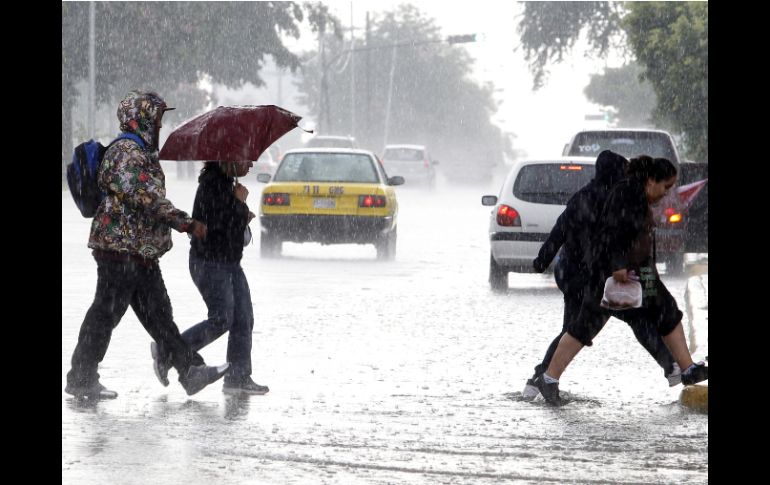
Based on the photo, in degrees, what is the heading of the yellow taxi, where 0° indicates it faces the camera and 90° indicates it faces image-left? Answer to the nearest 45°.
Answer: approximately 180°

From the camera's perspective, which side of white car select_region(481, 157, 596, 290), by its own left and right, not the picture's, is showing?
back

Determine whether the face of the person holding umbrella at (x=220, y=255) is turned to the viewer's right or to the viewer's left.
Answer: to the viewer's right

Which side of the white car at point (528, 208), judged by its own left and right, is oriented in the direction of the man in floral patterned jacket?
back

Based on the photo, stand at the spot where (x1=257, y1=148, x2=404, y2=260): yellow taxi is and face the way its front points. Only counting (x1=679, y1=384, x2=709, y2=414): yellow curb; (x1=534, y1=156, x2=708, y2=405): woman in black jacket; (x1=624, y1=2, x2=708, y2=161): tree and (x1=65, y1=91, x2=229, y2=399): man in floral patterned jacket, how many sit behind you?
3

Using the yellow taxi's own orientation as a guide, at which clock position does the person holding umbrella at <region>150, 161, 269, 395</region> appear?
The person holding umbrella is roughly at 6 o'clock from the yellow taxi.

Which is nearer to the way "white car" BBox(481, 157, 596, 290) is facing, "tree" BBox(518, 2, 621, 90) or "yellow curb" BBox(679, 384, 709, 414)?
the tree

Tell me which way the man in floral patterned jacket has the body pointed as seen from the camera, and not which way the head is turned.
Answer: to the viewer's right

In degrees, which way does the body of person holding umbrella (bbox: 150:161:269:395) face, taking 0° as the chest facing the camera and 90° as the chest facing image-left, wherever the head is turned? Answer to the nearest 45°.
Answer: approximately 270°

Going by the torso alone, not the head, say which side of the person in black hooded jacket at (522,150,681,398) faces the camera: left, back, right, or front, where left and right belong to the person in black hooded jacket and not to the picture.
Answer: right

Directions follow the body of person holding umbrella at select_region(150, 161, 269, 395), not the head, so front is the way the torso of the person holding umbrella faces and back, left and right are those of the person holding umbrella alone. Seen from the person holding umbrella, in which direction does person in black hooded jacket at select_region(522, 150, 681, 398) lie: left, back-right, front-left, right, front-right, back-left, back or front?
front
